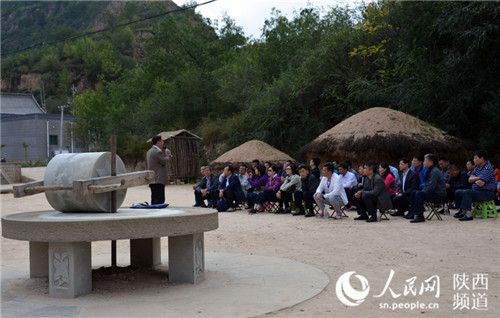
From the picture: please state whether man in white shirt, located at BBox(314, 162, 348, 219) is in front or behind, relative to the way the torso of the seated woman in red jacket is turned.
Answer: in front

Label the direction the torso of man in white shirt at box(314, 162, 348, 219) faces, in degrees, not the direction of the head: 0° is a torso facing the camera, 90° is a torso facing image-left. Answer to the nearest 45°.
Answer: approximately 45°

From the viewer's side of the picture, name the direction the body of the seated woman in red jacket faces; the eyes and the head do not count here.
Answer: to the viewer's left

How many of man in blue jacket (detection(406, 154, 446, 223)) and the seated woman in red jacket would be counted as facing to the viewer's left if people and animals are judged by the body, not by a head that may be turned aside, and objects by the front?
2

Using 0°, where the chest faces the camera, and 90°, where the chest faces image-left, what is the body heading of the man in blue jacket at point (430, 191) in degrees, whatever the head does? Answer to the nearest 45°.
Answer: approximately 90°

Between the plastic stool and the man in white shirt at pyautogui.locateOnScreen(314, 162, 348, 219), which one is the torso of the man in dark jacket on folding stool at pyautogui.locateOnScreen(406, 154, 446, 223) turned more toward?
the man in white shirt

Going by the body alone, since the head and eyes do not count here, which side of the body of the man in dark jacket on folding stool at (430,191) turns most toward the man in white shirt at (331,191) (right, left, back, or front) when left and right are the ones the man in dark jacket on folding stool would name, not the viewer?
front

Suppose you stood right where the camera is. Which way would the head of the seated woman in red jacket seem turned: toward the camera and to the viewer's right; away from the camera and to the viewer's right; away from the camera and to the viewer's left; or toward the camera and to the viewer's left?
toward the camera and to the viewer's left

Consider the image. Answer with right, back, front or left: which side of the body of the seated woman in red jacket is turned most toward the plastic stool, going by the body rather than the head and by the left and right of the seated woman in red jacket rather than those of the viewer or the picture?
back
